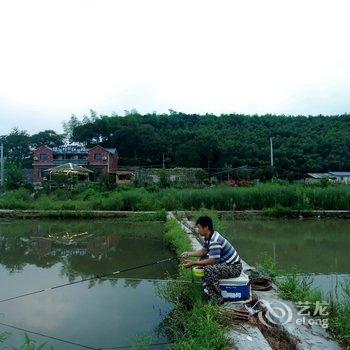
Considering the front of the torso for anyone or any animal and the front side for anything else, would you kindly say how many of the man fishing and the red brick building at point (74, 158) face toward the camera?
1

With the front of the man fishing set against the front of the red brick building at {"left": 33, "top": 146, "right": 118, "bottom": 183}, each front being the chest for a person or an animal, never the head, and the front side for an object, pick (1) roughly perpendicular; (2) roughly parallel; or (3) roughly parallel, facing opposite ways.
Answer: roughly perpendicular

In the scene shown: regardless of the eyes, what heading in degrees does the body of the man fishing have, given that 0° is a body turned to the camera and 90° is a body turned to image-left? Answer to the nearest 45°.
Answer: approximately 90°

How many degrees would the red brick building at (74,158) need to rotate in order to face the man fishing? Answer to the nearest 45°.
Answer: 0° — it already faces them

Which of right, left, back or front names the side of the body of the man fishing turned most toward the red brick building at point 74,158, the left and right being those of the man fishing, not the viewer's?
right

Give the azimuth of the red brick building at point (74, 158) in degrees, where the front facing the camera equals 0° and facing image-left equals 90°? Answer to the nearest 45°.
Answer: approximately 0°
